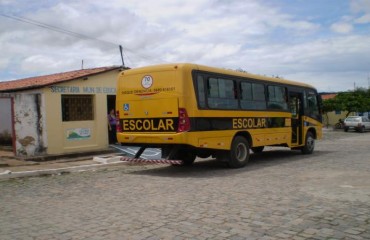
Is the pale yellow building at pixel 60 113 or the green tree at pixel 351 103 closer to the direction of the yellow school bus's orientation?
the green tree

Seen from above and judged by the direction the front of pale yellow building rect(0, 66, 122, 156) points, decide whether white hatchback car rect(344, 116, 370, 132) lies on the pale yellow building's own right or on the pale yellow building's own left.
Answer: on the pale yellow building's own left

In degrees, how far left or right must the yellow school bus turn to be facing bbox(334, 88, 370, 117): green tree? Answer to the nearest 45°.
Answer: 0° — it already faces it

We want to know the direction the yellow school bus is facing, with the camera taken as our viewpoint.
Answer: facing away from the viewer and to the right of the viewer

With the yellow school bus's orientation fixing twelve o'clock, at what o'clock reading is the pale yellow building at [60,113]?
The pale yellow building is roughly at 9 o'clock from the yellow school bus.

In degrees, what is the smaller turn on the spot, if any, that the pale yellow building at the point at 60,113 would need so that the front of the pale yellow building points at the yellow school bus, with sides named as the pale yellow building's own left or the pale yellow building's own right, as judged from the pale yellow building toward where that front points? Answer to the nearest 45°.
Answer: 0° — it already faces it

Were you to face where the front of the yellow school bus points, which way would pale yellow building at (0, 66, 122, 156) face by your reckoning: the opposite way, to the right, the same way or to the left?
to the right

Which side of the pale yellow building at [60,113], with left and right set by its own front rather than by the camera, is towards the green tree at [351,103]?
left

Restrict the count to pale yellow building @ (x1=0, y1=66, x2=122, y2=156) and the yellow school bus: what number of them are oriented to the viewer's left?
0

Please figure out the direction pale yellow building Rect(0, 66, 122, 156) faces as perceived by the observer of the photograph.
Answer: facing the viewer and to the right of the viewer

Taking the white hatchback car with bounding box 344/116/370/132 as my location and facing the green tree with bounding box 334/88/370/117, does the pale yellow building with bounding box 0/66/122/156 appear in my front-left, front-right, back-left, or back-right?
back-left

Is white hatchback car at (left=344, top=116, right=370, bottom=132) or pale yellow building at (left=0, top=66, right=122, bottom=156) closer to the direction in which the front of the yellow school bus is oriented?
the white hatchback car
